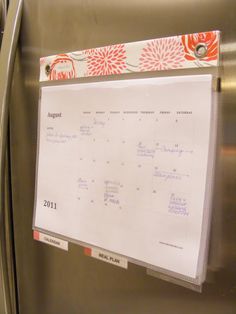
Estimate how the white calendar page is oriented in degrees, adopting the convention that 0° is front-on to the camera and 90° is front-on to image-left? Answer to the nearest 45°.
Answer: approximately 45°
